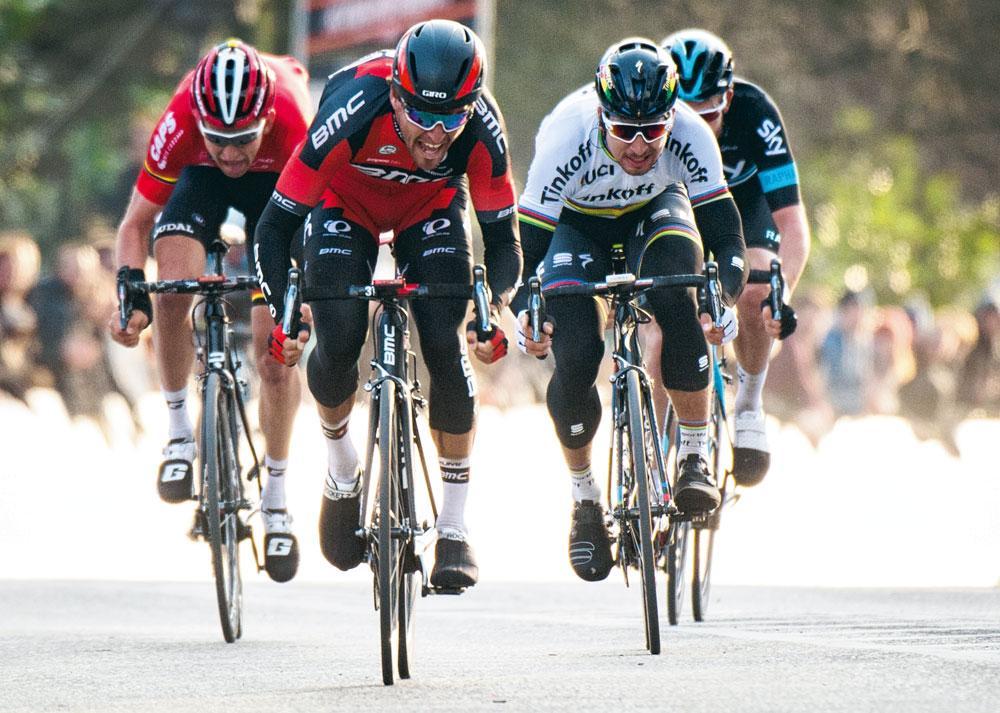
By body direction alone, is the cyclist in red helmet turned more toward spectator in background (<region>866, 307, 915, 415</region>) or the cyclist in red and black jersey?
the cyclist in red and black jersey
